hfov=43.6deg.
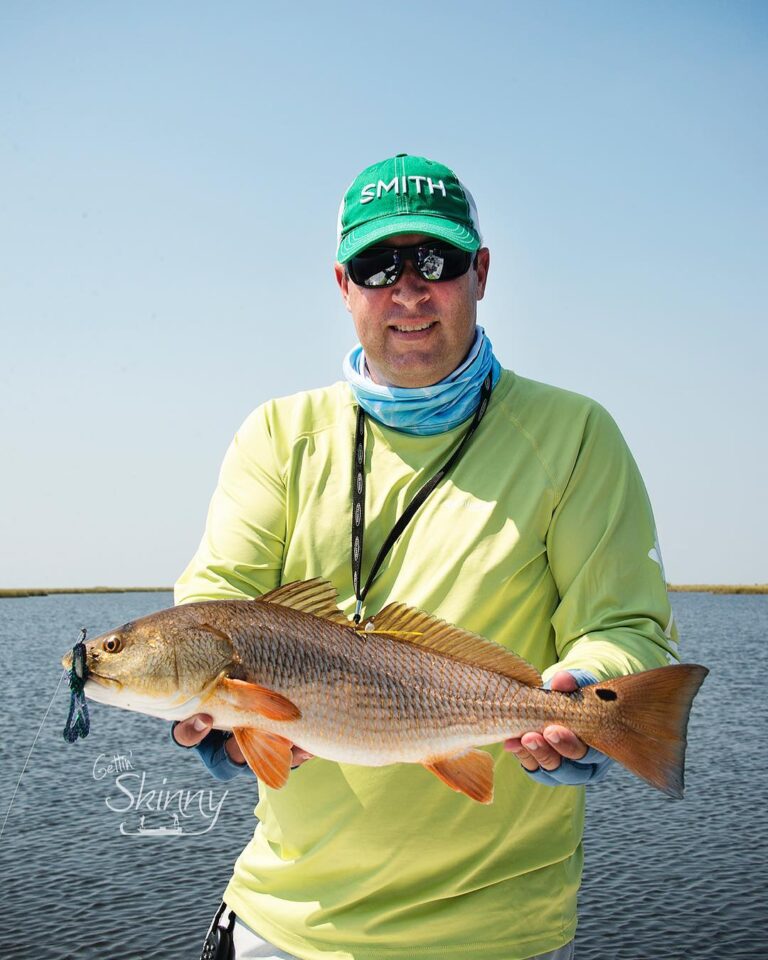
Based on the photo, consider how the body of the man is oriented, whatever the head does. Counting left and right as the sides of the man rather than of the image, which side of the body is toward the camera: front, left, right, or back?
front

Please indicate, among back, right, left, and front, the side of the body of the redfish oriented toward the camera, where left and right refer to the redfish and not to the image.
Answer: left

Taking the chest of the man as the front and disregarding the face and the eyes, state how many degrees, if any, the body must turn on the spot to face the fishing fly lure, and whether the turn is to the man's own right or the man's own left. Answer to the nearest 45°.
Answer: approximately 90° to the man's own right
